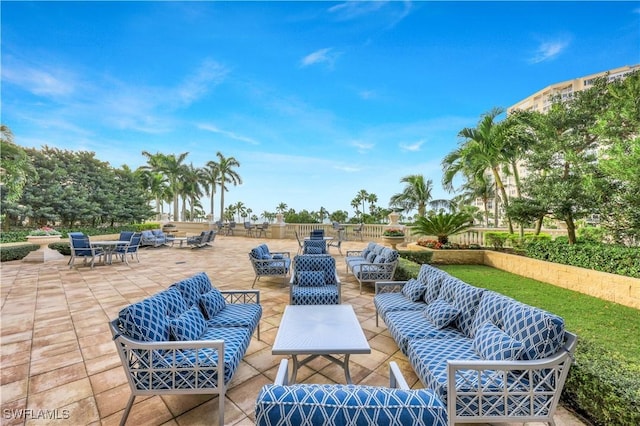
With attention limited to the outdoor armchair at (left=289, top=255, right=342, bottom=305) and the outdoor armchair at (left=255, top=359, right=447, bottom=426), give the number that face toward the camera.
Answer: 1

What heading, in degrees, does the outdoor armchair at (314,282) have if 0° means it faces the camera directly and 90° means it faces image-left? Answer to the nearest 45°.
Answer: approximately 0°

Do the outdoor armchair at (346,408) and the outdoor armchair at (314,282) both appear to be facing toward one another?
yes

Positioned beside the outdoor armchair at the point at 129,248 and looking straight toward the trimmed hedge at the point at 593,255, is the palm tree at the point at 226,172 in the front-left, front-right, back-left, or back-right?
back-left

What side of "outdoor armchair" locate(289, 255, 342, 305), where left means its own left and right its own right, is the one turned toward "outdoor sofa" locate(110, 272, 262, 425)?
front

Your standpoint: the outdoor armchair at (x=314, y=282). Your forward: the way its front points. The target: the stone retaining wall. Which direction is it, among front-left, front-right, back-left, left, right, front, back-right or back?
left

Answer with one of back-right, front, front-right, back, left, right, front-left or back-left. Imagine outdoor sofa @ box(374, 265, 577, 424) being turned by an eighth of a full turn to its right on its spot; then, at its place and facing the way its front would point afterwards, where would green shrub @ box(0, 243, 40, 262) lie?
front

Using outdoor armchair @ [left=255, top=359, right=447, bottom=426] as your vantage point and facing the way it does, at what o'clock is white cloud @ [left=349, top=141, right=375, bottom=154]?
The white cloud is roughly at 12 o'clock from the outdoor armchair.

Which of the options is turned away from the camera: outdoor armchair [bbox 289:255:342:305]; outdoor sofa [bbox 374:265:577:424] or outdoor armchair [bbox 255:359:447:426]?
outdoor armchair [bbox 255:359:447:426]

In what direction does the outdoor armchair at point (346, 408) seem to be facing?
away from the camera

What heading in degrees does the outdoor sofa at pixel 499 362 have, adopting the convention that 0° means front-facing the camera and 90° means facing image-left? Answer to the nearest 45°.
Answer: approximately 45°

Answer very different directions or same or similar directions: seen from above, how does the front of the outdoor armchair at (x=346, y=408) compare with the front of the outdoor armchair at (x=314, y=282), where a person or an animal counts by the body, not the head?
very different directions

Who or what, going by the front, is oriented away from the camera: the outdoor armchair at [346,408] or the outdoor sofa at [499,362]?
the outdoor armchair at [346,408]

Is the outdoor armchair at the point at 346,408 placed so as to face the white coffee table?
yes

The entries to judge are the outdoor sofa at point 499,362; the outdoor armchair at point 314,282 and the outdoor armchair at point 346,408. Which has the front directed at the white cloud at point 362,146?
the outdoor armchair at point 346,408
